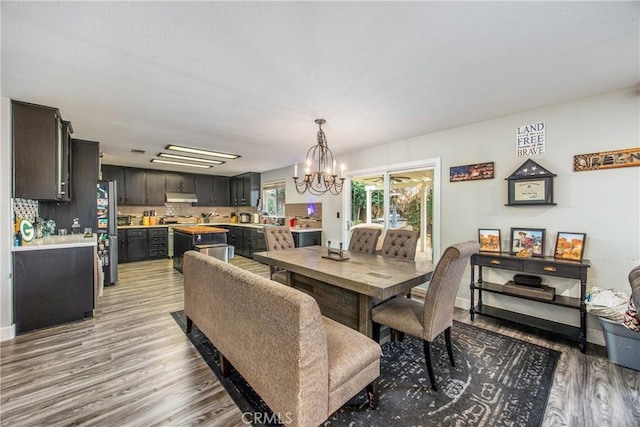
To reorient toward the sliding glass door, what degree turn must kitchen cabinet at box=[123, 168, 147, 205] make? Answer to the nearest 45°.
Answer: approximately 45° to its left

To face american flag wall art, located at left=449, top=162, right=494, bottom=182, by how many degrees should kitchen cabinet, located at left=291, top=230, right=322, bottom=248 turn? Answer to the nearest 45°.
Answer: approximately 90° to its left

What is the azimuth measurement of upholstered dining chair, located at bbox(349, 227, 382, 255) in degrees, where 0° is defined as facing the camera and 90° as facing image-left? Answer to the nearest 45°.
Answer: approximately 45°

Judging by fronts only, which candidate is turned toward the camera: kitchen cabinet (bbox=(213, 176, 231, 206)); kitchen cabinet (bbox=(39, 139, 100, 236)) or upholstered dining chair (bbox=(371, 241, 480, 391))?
kitchen cabinet (bbox=(213, 176, 231, 206))

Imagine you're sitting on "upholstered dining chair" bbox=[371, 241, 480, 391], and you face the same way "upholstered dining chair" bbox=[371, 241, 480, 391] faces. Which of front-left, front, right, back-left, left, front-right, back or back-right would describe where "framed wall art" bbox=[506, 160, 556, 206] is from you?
right

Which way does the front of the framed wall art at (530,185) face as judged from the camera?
facing the viewer

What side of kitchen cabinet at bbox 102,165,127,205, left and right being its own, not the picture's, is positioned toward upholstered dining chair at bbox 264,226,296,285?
front

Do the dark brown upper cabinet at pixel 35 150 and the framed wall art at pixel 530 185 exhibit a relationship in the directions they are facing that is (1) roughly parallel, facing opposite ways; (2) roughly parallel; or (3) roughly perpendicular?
roughly parallel, facing opposite ways

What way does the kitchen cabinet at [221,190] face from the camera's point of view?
toward the camera

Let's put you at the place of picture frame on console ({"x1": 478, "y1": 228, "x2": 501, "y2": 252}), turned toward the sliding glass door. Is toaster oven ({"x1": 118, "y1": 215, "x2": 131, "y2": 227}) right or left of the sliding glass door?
left

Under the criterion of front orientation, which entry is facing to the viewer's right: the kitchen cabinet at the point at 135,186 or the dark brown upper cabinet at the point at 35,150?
the dark brown upper cabinet

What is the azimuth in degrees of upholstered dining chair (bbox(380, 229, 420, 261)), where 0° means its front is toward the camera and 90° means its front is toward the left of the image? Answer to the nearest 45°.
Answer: approximately 45°

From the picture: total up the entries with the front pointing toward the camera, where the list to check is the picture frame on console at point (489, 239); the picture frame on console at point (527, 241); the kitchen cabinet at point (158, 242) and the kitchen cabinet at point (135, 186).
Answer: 4

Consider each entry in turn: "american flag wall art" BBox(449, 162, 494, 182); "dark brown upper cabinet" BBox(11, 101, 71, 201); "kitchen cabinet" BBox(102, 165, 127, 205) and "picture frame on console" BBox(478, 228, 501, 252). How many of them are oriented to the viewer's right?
1

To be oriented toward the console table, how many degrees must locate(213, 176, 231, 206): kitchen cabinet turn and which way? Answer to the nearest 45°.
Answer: approximately 45° to its left

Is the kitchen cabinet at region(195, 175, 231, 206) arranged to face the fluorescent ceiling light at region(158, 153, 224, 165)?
yes

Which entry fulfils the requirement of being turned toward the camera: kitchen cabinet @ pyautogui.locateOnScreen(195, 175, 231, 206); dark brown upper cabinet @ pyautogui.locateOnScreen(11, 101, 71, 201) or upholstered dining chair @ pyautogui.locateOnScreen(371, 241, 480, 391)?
the kitchen cabinet

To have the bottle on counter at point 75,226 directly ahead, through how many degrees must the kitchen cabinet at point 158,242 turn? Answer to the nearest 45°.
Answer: approximately 45° to its right
